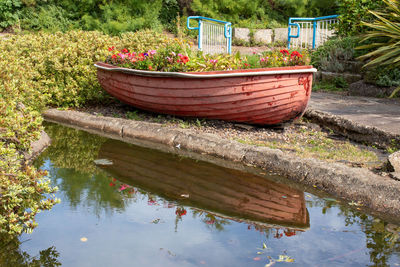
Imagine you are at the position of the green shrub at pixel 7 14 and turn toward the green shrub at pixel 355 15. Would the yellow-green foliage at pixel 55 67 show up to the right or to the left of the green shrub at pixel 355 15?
right

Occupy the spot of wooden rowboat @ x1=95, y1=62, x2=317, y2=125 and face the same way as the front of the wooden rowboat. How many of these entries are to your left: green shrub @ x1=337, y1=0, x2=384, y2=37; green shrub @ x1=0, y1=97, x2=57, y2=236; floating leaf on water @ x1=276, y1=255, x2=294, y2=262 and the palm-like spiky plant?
2

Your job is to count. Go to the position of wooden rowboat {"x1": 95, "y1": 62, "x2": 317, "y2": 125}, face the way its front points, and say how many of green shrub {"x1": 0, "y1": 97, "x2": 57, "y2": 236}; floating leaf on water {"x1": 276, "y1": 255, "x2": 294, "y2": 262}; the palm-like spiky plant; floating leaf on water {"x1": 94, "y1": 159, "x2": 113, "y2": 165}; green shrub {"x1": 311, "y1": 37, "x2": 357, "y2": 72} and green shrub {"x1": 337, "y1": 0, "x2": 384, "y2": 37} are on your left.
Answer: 3
